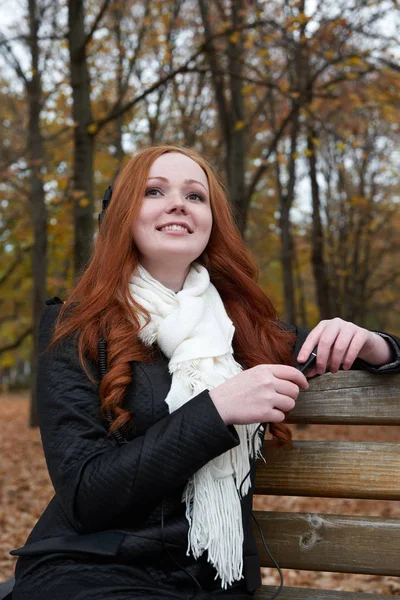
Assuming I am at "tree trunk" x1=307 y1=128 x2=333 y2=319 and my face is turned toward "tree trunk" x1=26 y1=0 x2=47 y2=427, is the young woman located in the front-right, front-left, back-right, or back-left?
front-left

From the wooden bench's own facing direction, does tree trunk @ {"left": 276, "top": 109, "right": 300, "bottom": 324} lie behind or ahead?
behind

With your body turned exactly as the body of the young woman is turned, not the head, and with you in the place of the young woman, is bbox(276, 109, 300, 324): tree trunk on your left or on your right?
on your left

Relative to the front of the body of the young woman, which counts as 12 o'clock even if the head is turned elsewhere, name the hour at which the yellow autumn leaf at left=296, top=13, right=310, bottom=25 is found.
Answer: The yellow autumn leaf is roughly at 8 o'clock from the young woman.

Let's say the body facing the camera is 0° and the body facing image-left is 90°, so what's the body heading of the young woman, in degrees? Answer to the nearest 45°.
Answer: approximately 315°

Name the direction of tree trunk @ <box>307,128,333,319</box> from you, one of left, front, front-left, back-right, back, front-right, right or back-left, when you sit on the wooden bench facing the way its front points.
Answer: back

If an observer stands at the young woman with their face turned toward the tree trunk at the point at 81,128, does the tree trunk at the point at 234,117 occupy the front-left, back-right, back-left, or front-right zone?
front-right

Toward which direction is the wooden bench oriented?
toward the camera

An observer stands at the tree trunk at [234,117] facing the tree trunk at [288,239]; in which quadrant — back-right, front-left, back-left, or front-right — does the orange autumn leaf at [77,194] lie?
back-left

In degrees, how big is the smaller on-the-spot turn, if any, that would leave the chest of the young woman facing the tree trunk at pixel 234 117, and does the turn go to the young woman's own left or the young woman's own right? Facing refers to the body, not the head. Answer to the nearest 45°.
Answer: approximately 135° to the young woman's own left

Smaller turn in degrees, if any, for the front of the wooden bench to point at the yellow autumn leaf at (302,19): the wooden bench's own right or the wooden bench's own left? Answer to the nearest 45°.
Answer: approximately 180°
